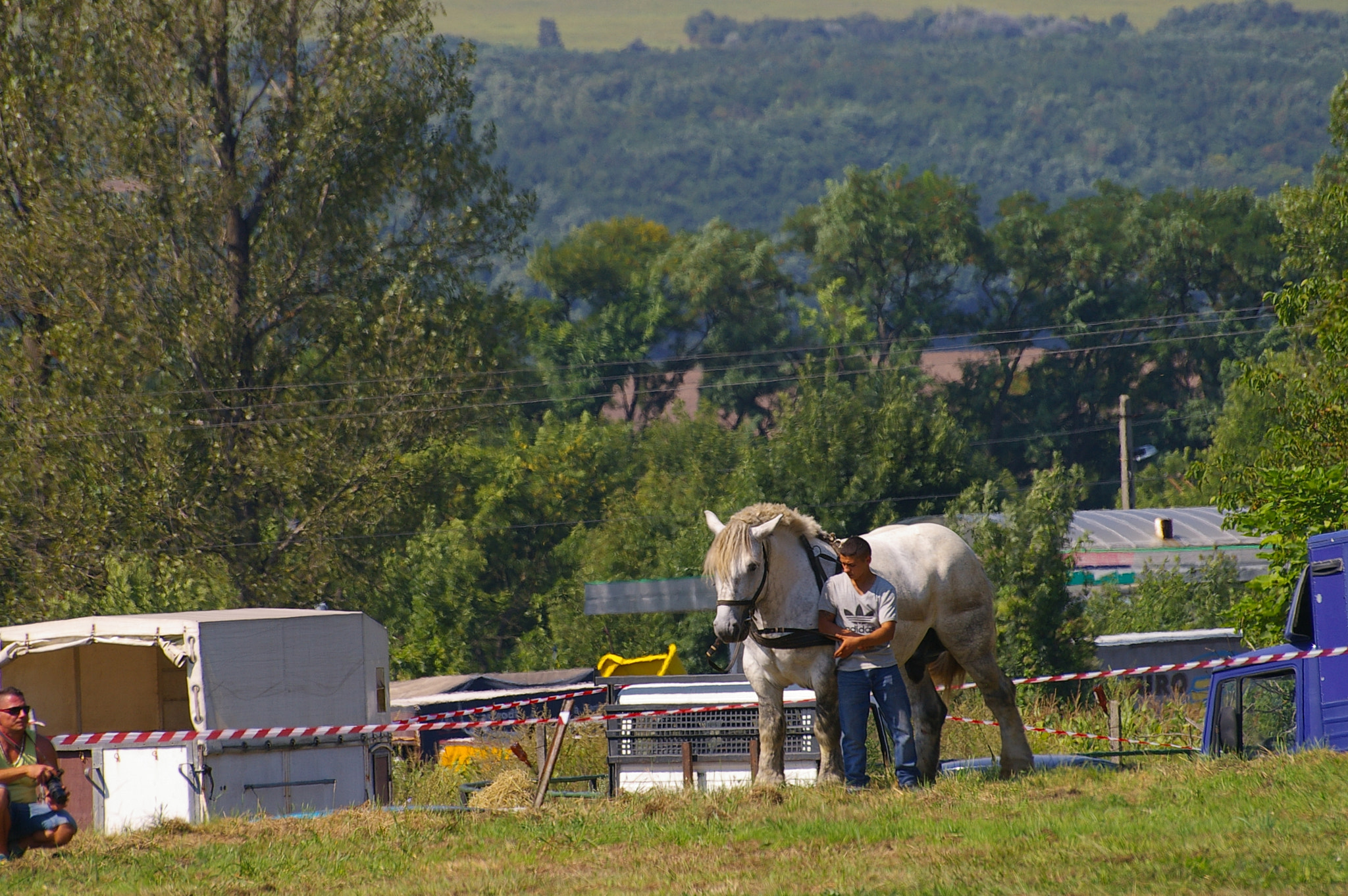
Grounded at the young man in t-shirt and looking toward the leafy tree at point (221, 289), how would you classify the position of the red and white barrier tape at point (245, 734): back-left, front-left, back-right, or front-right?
front-left

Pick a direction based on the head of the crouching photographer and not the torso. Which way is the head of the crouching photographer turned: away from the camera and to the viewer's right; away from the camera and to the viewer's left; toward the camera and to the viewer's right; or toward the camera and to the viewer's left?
toward the camera and to the viewer's right

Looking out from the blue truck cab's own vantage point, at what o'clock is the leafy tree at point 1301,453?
The leafy tree is roughly at 3 o'clock from the blue truck cab.

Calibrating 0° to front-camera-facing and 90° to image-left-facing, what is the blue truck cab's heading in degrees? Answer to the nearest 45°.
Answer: approximately 90°

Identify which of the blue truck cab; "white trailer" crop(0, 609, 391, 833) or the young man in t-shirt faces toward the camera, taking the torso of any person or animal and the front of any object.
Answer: the young man in t-shirt

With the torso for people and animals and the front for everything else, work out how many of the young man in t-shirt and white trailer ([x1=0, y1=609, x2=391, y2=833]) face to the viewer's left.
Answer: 0

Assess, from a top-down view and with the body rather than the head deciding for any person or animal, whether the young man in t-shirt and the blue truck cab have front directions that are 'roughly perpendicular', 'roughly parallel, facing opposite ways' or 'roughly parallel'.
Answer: roughly perpendicular

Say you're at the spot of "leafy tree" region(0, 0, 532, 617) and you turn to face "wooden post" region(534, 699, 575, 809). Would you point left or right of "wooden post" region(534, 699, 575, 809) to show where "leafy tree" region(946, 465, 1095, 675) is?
left

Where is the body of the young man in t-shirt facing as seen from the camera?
toward the camera

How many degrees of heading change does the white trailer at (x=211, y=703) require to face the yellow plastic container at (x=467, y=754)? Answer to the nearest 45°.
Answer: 0° — it already faces it

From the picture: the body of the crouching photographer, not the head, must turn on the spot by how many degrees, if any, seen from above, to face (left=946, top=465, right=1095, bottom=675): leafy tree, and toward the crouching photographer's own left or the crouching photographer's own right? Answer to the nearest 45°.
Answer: approximately 90° to the crouching photographer's own left

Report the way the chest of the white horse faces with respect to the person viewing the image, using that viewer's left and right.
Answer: facing the viewer and to the left of the viewer

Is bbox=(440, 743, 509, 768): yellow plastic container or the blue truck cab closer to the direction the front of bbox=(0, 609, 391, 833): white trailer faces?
the yellow plastic container
